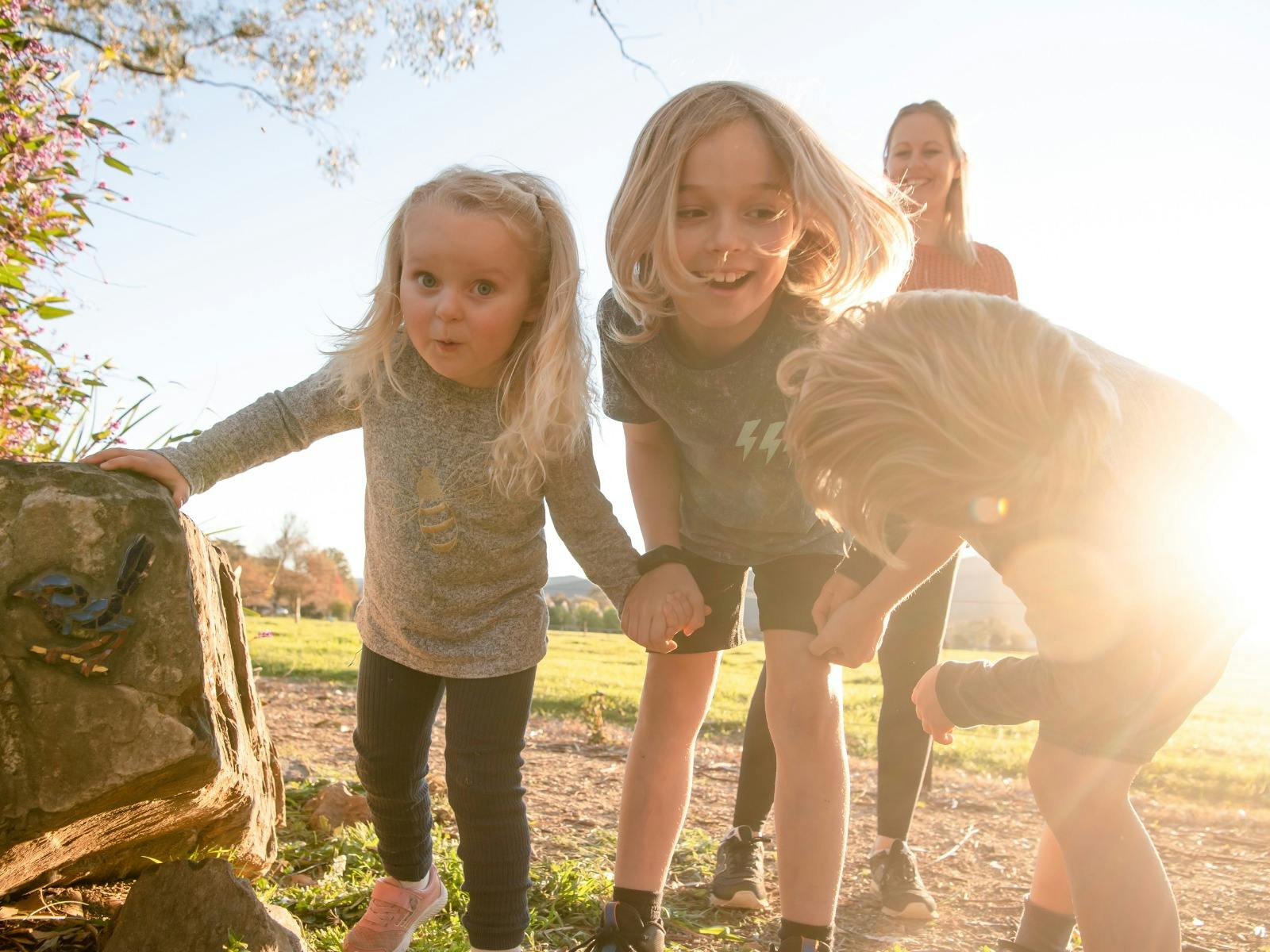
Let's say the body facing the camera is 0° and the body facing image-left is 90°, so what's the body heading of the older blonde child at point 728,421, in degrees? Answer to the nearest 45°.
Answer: approximately 0°

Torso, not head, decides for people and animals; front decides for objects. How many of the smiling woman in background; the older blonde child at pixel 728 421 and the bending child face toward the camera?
2

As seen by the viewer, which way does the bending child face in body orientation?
to the viewer's left

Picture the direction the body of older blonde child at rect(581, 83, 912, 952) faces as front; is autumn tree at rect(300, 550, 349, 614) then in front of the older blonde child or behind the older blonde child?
behind

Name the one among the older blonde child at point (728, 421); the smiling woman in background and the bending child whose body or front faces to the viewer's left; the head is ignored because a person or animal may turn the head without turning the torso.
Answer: the bending child

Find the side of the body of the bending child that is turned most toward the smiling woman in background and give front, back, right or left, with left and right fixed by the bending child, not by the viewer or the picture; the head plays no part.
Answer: right

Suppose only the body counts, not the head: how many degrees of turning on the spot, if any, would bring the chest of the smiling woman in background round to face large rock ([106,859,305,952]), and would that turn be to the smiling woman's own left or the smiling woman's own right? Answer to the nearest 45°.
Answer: approximately 45° to the smiling woman's own right

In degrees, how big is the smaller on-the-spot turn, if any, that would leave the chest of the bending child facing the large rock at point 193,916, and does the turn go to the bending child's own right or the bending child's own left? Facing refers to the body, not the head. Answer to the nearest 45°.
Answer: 0° — they already face it

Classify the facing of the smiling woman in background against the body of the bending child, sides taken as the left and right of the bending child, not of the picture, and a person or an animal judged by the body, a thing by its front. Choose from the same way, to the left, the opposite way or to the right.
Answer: to the left

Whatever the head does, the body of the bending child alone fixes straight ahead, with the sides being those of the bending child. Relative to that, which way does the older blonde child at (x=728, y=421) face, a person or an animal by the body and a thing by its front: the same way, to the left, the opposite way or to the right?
to the left

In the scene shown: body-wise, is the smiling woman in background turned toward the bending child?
yes
